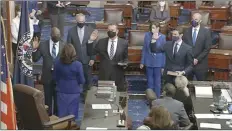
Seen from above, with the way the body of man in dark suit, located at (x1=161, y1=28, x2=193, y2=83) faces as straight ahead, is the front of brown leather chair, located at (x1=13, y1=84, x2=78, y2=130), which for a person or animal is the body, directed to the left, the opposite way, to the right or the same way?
the opposite way

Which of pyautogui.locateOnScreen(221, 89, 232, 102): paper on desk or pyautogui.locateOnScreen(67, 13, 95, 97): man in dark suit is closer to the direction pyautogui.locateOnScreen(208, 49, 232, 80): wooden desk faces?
the paper on desk

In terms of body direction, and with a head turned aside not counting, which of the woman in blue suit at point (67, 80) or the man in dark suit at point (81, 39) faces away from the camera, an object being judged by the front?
the woman in blue suit

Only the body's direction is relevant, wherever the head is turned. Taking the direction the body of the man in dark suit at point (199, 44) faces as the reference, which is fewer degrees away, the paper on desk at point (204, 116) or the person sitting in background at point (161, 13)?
the paper on desk

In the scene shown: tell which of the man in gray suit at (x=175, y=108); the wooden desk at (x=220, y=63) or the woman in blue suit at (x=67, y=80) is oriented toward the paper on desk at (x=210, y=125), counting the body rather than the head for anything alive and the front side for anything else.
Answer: the wooden desk

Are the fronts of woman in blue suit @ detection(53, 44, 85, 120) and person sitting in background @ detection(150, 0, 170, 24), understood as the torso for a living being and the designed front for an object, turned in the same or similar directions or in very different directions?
very different directions

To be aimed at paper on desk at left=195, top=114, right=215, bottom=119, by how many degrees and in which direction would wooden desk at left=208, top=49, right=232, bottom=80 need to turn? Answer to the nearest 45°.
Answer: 0° — it already faces it

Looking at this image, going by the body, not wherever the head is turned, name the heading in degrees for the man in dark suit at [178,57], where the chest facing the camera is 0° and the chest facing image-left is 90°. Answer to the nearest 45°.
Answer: approximately 45°

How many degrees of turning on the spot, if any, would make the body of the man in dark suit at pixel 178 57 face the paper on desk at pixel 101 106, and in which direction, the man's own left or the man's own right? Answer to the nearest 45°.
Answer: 0° — they already face it

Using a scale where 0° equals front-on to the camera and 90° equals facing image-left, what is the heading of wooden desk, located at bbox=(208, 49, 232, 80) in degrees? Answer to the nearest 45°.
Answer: approximately 0°

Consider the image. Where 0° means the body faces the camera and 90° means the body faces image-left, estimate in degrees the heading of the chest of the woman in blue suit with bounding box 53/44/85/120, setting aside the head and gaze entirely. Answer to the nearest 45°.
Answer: approximately 180°
